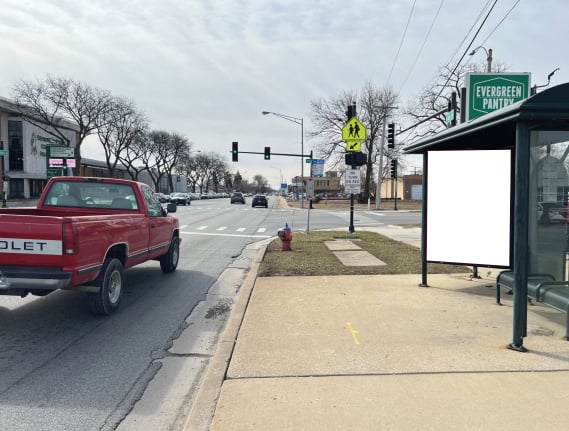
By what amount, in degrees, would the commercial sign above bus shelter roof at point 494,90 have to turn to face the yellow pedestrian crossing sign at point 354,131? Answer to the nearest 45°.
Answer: approximately 135° to its right

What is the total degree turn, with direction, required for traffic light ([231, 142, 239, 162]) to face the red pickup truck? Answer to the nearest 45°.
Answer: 0° — it already faces it

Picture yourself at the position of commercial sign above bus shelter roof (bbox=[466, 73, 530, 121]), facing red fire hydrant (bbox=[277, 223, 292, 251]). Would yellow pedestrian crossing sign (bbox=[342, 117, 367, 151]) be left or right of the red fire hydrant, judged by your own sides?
right

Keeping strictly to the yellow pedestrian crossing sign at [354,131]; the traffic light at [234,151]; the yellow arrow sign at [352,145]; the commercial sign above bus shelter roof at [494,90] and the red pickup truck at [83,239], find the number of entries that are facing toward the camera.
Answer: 4

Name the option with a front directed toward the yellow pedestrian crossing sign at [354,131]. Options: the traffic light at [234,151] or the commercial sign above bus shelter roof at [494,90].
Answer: the traffic light

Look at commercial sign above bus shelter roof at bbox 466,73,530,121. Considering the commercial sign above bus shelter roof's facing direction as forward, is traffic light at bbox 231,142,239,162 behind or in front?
behind

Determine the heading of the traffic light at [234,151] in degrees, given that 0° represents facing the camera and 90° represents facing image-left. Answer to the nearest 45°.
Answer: approximately 0°

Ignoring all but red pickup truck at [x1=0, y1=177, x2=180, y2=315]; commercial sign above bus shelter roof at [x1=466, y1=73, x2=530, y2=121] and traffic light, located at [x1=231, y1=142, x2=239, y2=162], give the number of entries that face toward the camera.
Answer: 2

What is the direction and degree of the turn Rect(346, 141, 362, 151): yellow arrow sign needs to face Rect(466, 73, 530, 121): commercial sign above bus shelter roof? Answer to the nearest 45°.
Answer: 0° — it already faces it

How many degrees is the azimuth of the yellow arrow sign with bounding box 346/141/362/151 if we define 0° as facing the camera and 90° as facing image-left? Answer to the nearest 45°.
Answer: approximately 0°

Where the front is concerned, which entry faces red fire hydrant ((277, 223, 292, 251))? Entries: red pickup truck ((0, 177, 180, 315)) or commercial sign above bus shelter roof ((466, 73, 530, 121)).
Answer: the red pickup truck

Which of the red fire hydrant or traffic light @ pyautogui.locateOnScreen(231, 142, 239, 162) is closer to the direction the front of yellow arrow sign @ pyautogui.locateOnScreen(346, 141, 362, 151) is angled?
the red fire hydrant

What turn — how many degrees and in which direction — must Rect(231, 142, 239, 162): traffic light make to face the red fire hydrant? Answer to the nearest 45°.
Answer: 0° — it already faces it

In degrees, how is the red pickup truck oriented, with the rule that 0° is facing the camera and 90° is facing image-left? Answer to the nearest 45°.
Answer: approximately 225°
